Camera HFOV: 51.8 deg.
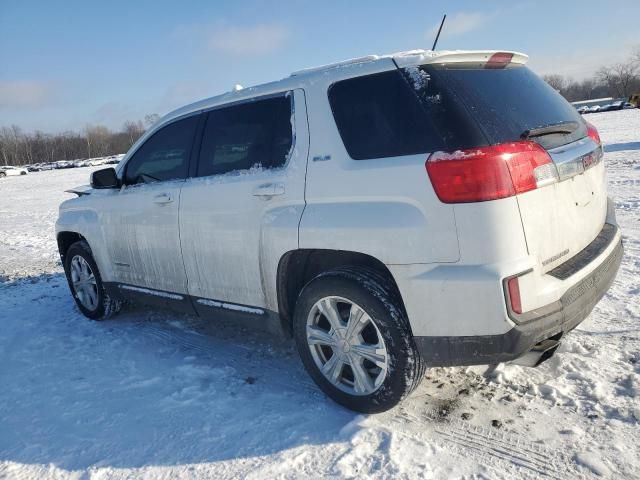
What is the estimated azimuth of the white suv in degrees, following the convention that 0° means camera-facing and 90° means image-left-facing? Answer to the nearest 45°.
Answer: approximately 135°
